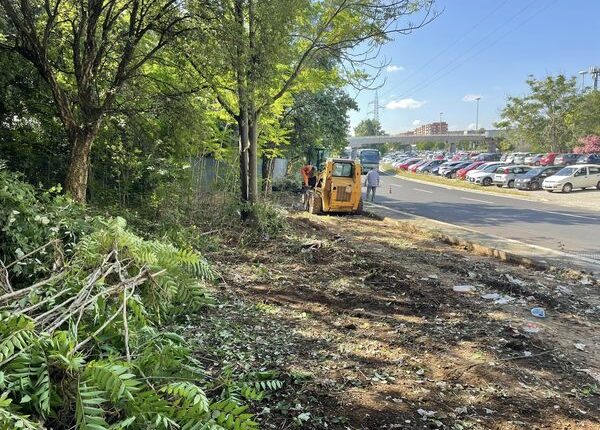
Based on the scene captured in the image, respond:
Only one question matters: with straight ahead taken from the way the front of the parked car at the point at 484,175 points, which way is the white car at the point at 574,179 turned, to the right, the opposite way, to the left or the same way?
the same way

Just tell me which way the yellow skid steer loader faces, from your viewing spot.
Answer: facing away from the viewer and to the left of the viewer

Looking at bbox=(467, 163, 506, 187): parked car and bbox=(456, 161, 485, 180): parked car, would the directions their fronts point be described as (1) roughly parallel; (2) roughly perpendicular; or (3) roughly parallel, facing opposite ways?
roughly parallel

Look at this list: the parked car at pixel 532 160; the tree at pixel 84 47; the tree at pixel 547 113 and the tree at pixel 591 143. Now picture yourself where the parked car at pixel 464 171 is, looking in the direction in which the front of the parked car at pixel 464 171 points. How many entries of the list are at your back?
3

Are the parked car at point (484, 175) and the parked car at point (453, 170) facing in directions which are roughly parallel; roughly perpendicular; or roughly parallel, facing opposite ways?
roughly parallel

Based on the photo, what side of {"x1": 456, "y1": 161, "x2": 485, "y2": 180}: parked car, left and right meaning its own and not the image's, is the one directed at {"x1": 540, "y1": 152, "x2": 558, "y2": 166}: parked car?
back

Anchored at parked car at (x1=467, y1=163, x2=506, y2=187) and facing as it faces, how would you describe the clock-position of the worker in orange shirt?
The worker in orange shirt is roughly at 11 o'clock from the parked car.

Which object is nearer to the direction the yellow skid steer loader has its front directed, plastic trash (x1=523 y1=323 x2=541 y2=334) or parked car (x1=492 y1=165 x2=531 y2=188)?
the parked car

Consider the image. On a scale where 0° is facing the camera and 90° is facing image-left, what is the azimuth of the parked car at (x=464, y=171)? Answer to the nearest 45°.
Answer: approximately 45°

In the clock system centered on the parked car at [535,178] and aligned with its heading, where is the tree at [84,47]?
The tree is roughly at 11 o'clock from the parked car.

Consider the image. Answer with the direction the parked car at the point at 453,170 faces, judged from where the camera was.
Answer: facing the viewer and to the left of the viewer

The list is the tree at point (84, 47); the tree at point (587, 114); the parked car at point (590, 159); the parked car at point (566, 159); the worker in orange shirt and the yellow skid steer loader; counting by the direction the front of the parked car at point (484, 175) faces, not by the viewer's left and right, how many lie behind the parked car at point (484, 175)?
3

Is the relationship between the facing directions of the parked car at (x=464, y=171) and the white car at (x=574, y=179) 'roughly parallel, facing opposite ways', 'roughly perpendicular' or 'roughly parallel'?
roughly parallel

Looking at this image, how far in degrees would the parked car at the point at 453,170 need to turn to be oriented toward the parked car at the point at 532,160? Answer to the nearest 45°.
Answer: approximately 180°

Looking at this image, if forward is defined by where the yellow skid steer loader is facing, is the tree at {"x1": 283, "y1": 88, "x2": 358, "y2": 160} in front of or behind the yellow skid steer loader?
in front

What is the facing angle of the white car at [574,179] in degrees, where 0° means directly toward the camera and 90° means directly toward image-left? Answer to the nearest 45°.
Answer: approximately 45°

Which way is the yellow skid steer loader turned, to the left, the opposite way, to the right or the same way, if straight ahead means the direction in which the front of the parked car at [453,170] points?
to the right
